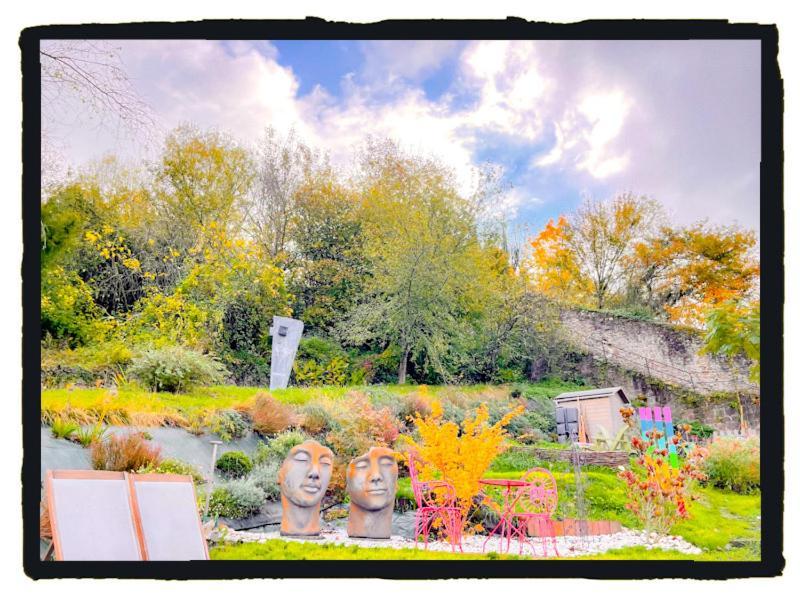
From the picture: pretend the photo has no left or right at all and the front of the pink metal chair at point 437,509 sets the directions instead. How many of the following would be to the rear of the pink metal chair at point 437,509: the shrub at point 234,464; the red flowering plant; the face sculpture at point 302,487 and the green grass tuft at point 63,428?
3

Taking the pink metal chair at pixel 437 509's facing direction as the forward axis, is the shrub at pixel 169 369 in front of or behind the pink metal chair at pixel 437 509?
behind

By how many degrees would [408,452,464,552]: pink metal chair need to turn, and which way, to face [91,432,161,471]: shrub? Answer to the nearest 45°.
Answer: approximately 180°

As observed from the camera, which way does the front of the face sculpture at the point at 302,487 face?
facing the viewer and to the right of the viewer

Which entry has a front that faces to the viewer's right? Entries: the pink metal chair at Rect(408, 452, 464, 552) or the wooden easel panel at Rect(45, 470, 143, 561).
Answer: the pink metal chair

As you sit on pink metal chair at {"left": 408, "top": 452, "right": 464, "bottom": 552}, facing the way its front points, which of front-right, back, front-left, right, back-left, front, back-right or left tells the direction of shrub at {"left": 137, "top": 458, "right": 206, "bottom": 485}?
back

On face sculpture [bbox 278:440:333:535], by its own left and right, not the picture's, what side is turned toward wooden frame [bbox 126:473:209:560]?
right

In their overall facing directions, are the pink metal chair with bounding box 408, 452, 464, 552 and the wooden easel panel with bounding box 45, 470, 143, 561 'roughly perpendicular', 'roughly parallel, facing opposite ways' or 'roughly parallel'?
roughly perpendicular

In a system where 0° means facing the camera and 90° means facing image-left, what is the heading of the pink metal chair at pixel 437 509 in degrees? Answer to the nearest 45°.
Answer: approximately 270°
